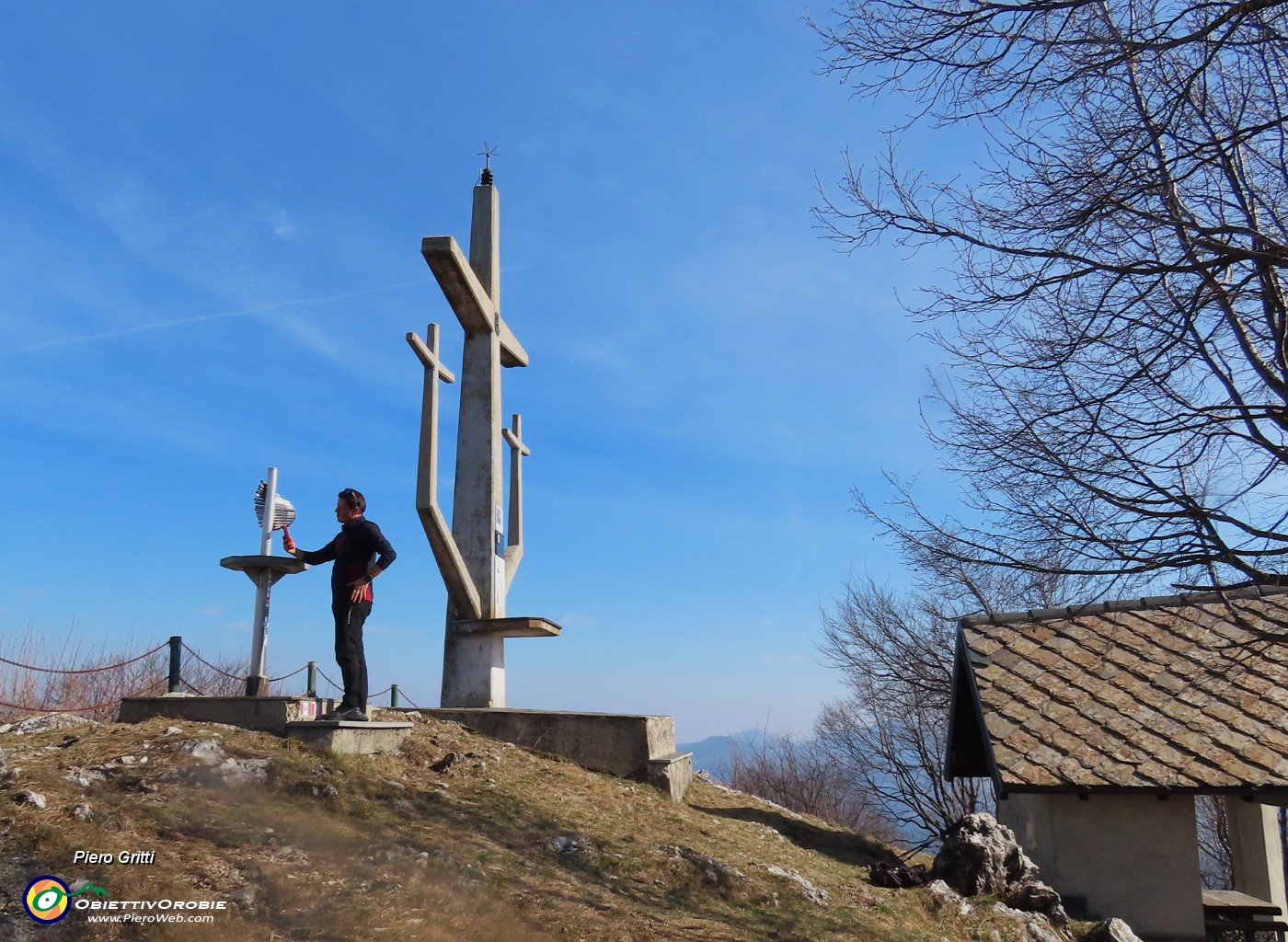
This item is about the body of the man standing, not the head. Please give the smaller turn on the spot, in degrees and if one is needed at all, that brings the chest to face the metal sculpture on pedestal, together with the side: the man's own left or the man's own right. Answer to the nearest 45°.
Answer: approximately 45° to the man's own right

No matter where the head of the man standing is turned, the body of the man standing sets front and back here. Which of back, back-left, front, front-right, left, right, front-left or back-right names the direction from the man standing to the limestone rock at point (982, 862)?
back

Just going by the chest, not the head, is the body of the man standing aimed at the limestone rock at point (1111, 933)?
no

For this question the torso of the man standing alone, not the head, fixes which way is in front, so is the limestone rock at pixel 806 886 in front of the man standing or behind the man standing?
behind

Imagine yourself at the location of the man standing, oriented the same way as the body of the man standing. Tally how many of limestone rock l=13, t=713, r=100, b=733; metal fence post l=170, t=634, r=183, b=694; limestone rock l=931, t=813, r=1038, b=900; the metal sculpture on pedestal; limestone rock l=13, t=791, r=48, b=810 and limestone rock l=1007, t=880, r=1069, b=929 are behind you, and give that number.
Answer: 2

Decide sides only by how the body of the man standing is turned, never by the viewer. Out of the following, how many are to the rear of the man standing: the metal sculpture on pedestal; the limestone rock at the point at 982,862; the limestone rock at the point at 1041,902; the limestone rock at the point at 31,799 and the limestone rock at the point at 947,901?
3

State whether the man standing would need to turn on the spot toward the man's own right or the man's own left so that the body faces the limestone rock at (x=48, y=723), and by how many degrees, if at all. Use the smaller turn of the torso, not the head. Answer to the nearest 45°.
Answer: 0° — they already face it

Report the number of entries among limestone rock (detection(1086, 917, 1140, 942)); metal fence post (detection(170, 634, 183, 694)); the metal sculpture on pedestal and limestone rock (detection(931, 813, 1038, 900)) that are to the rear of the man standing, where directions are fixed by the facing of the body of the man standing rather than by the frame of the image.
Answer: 2

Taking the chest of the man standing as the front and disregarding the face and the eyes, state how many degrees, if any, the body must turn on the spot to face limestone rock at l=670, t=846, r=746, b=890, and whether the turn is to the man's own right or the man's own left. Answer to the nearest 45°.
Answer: approximately 135° to the man's own left

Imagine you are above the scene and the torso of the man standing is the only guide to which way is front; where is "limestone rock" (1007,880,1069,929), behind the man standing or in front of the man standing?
behind

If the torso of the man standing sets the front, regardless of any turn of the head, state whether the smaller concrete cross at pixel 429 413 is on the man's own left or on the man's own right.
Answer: on the man's own right

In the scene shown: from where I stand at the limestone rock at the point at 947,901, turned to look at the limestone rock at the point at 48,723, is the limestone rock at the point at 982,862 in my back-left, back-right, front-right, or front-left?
back-right

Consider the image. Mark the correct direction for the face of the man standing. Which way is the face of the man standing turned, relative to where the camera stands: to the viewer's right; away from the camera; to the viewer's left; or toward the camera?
to the viewer's left

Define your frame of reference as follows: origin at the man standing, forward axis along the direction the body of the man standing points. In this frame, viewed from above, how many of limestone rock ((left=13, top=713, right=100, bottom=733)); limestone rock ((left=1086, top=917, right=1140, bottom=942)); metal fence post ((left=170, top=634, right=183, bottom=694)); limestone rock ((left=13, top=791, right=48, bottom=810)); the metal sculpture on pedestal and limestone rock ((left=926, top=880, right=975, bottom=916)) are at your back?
2

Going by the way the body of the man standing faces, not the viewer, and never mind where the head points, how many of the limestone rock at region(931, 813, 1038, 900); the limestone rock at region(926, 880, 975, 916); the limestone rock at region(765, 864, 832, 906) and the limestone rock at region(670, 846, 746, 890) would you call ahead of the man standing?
0

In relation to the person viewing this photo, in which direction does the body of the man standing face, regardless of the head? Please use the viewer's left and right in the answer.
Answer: facing to the left of the viewer

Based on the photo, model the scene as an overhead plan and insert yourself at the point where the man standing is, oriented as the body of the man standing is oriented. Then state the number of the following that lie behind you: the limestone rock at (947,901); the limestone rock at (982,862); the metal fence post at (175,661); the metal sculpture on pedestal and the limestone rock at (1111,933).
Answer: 3

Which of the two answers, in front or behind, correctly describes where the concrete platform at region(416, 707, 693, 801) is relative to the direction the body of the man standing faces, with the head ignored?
behind
